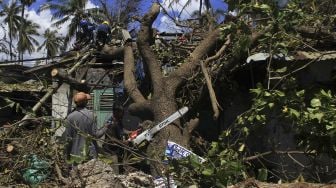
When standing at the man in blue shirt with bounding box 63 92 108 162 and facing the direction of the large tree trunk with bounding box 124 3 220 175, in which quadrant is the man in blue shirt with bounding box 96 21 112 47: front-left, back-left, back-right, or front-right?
front-left

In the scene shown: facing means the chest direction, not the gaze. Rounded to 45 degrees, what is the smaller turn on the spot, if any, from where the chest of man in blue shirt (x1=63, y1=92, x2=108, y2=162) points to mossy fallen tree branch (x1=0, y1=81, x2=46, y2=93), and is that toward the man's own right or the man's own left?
approximately 45° to the man's own left

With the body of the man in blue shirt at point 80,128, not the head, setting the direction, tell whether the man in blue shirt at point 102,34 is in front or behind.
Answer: in front

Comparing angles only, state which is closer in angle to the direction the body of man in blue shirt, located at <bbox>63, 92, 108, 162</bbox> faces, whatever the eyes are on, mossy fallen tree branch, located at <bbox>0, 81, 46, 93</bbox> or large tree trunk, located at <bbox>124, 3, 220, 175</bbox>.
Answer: the large tree trunk

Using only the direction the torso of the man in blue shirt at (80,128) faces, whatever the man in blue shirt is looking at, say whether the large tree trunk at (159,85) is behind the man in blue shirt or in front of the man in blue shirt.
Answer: in front

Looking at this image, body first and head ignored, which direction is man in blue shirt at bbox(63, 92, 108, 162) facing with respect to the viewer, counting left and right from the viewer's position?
facing away from the viewer and to the right of the viewer
